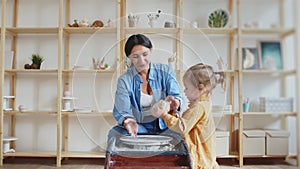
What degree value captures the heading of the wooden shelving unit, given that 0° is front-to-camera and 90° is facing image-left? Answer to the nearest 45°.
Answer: approximately 0°

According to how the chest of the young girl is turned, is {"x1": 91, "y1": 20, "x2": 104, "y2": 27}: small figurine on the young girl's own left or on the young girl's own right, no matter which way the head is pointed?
on the young girl's own right

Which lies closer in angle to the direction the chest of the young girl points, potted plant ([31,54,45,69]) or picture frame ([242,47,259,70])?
the potted plant

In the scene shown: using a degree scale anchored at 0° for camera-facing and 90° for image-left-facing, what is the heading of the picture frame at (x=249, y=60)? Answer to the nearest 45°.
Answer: approximately 0°

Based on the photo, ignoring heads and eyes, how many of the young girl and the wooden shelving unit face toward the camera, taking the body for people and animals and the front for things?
1

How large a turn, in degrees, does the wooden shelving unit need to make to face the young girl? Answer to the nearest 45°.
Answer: approximately 45° to its left

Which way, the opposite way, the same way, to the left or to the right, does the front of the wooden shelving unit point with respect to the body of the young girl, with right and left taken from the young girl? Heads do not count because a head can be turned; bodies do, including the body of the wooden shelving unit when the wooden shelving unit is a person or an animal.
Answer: to the left

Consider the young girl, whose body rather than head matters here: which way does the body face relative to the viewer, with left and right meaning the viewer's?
facing to the left of the viewer

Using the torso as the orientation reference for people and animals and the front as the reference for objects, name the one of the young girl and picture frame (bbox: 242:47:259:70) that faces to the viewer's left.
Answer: the young girl

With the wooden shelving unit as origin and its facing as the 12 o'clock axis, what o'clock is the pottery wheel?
The pottery wheel is roughly at 11 o'clock from the wooden shelving unit.

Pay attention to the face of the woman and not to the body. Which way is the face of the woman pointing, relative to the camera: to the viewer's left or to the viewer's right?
to the viewer's right
